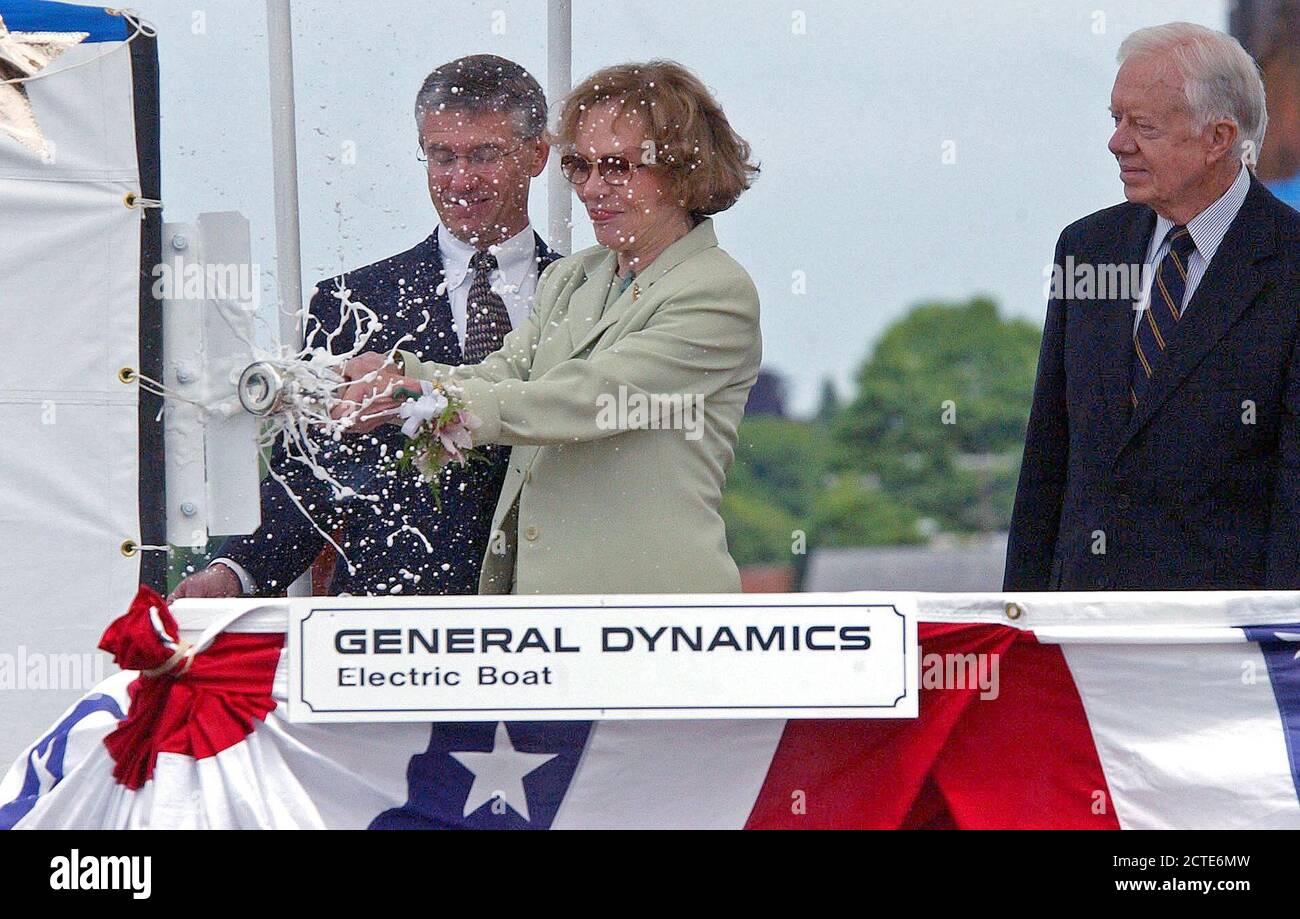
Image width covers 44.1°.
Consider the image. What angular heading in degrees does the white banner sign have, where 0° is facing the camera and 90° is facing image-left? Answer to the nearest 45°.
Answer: approximately 0°

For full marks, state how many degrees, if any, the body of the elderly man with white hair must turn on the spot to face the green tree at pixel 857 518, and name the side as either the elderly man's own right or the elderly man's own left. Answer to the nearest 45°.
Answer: approximately 135° to the elderly man's own right

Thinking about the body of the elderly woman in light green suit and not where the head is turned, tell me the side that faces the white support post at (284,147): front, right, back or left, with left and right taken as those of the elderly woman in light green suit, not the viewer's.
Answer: right

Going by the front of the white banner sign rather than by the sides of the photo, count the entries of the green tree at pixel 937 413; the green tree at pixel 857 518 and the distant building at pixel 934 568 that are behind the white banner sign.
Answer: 3

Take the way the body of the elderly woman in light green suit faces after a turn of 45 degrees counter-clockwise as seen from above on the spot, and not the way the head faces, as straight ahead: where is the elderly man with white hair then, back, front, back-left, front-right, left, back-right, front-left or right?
left

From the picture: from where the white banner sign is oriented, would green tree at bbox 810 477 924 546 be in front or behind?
behind

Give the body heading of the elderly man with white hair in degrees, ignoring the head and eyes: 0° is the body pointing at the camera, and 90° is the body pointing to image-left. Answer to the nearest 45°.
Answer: approximately 45°

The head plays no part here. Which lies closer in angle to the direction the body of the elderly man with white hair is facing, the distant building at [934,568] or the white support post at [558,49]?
the white support post

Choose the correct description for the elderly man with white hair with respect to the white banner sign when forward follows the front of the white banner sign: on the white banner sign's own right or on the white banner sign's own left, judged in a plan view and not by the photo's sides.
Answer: on the white banner sign's own left

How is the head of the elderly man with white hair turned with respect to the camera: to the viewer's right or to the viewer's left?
to the viewer's left

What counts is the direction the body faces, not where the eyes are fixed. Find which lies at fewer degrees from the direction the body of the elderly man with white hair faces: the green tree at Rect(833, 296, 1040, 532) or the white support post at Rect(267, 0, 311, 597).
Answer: the white support post

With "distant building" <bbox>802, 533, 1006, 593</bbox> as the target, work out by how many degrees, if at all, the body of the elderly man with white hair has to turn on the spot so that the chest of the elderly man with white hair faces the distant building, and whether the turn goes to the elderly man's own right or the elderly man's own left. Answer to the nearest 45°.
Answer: approximately 135° to the elderly man's own right

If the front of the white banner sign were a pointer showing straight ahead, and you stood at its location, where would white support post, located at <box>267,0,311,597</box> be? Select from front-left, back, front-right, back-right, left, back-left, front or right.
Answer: back-right

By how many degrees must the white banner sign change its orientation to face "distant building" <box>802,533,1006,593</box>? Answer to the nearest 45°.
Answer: approximately 180°

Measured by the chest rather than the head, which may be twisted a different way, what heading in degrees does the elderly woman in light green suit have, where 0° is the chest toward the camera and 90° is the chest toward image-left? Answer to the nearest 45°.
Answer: approximately 45°
